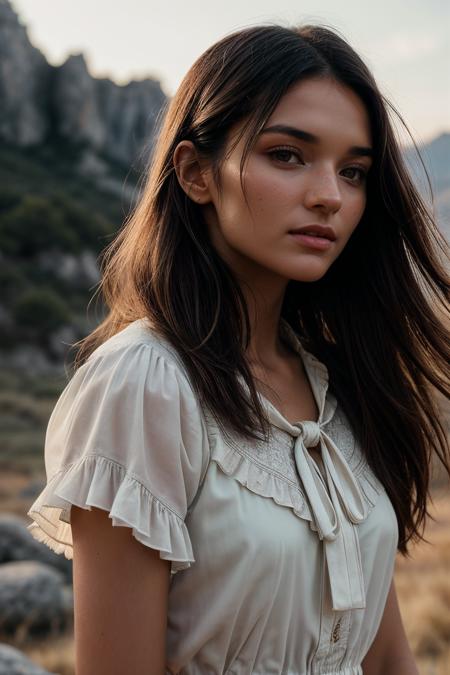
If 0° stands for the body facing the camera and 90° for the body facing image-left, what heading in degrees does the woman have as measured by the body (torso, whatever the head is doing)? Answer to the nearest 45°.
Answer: approximately 315°

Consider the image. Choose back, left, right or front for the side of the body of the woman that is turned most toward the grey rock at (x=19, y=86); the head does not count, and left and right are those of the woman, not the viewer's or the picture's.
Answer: back

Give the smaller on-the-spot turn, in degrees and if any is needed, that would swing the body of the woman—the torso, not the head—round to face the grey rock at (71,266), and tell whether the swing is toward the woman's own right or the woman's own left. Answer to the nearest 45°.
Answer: approximately 135° to the woman's own left
